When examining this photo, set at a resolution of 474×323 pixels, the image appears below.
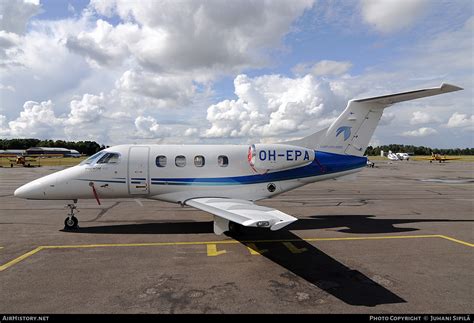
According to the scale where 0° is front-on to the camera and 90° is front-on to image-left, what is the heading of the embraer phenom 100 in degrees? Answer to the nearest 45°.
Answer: approximately 90°
